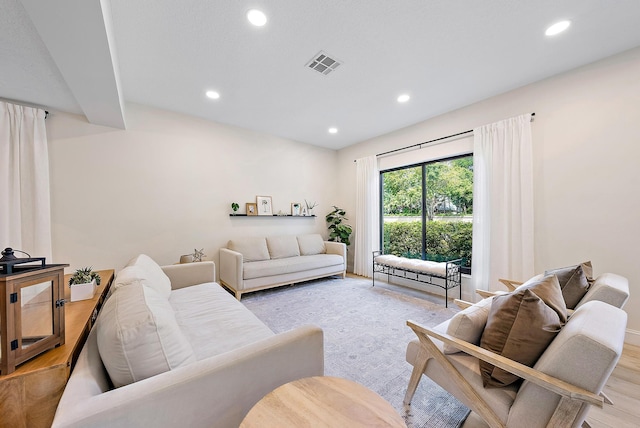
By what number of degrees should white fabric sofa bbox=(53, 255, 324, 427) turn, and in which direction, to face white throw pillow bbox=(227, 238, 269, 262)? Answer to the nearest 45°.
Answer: approximately 90° to its left

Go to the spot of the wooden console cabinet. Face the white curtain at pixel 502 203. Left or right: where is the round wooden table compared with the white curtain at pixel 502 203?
right

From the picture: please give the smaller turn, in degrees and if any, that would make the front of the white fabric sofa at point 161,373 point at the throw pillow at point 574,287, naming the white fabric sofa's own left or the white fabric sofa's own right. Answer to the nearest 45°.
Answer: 0° — it already faces it

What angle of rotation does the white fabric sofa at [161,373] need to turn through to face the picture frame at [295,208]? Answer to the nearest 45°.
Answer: approximately 45° to its left

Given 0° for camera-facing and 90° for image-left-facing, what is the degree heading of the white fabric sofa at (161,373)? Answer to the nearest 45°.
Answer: approximately 270°

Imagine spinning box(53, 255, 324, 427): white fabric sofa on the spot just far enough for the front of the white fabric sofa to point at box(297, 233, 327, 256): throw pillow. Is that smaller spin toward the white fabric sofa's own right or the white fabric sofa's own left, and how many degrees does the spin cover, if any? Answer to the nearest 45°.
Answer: approximately 45° to the white fabric sofa's own left

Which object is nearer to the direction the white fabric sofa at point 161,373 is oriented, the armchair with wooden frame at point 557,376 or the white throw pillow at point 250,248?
the armchair with wooden frame

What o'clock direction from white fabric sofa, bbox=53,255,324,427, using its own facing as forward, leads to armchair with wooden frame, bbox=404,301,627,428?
The armchair with wooden frame is roughly at 1 o'clock from the white fabric sofa.

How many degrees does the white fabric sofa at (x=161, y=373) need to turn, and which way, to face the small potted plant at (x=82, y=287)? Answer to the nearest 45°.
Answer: approximately 135° to its left

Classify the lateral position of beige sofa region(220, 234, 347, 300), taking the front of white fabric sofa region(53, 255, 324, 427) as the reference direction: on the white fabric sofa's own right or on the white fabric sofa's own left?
on the white fabric sofa's own left

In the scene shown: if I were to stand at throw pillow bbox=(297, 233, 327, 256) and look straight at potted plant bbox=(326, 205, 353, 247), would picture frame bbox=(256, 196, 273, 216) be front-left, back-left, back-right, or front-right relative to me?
back-left

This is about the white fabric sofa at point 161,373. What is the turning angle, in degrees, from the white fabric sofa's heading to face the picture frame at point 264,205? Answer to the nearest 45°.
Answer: approximately 45° to its left
